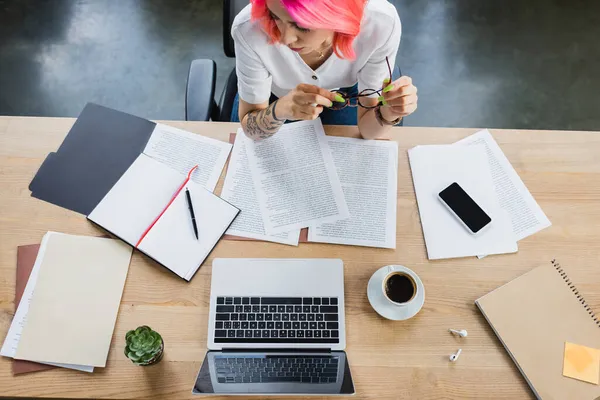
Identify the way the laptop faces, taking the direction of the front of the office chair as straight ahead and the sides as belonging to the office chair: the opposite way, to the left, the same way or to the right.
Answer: the opposite way

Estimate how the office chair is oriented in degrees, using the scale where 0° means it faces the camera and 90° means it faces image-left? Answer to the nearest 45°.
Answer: approximately 0°

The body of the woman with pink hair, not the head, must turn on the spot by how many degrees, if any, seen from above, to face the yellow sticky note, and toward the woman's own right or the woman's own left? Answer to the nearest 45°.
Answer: approximately 45° to the woman's own left

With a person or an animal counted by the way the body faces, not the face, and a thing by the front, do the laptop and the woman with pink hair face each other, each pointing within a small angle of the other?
yes

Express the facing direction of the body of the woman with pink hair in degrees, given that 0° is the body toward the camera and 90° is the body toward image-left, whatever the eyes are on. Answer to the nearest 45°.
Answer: approximately 0°

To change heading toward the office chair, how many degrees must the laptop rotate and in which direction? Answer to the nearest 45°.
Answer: approximately 45° to its left

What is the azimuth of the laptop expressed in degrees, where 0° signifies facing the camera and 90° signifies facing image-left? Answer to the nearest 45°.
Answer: approximately 180°
